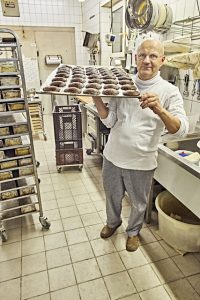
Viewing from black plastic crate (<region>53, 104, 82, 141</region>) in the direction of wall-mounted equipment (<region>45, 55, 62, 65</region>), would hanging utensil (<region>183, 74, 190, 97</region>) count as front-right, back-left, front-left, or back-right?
back-right

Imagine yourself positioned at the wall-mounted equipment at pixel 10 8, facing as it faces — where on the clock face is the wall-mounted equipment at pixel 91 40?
the wall-mounted equipment at pixel 91 40 is roughly at 9 o'clock from the wall-mounted equipment at pixel 10 8.

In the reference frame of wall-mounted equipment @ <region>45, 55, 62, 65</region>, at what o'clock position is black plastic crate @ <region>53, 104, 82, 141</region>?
The black plastic crate is roughly at 12 o'clock from the wall-mounted equipment.

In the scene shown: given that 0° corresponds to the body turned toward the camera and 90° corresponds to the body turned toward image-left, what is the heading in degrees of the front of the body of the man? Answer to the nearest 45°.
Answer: approximately 45°

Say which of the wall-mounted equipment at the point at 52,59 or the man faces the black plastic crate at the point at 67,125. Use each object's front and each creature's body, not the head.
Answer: the wall-mounted equipment

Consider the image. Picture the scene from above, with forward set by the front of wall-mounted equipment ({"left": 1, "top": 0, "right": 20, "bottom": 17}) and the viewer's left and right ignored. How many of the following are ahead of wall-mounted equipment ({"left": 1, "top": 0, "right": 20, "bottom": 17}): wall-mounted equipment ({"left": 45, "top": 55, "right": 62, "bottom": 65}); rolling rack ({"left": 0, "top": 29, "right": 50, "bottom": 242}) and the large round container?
2

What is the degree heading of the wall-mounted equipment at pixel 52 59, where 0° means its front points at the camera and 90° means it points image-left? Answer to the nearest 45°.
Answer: approximately 0°
